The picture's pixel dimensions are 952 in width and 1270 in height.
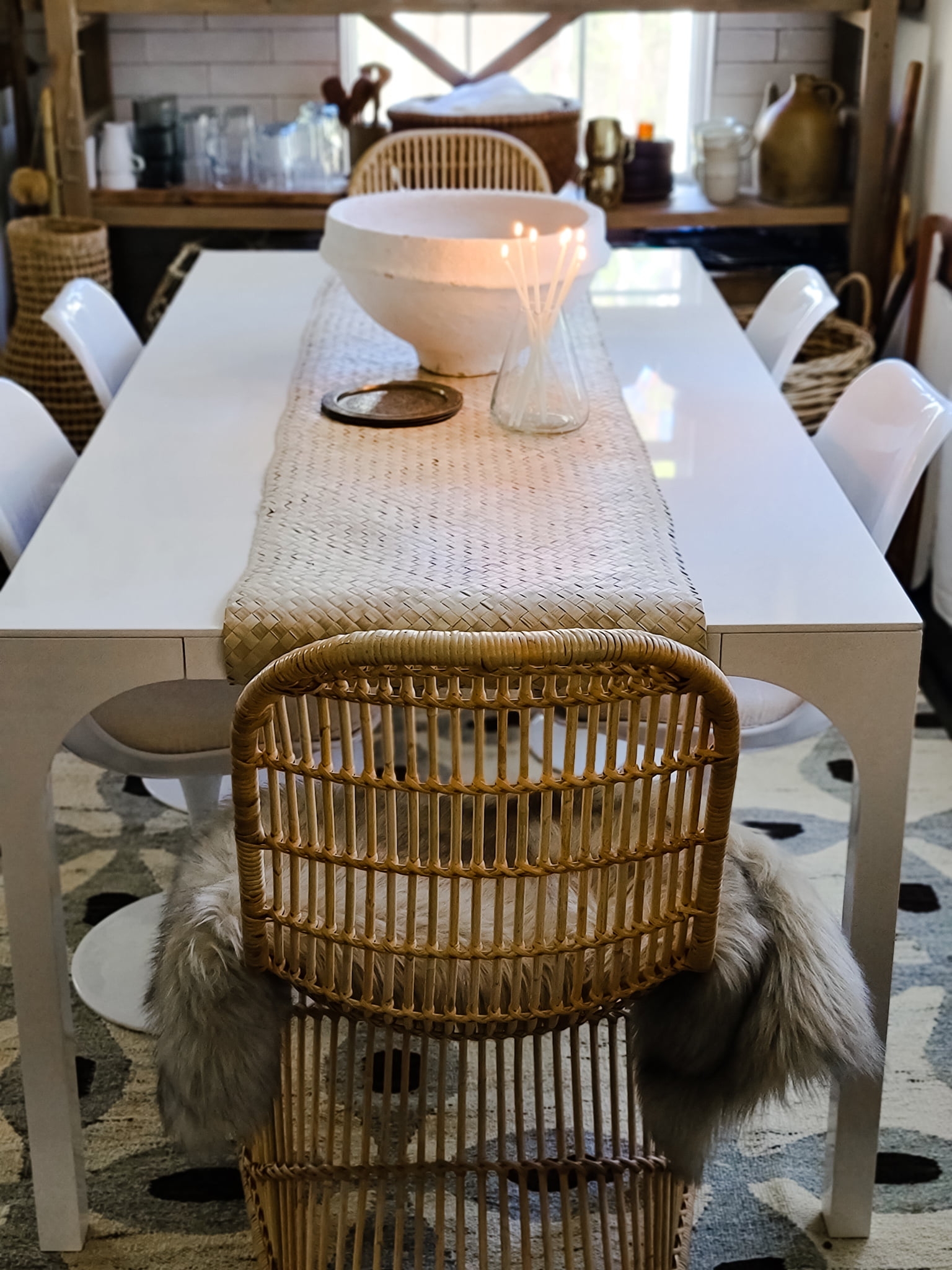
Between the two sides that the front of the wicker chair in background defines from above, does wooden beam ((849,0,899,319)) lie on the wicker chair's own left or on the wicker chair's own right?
on the wicker chair's own left

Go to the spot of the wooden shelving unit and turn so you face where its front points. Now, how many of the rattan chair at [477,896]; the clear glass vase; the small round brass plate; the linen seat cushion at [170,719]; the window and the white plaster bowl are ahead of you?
5

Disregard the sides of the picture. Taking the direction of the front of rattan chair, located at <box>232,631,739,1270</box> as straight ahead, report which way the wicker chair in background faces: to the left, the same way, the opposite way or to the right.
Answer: the opposite way

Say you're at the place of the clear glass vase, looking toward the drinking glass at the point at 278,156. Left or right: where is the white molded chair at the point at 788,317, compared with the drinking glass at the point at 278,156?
right

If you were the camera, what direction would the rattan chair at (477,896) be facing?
facing away from the viewer

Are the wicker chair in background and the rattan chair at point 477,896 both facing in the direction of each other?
yes

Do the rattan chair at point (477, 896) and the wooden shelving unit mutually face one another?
yes

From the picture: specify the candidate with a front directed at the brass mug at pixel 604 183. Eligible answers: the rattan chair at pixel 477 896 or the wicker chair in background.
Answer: the rattan chair
